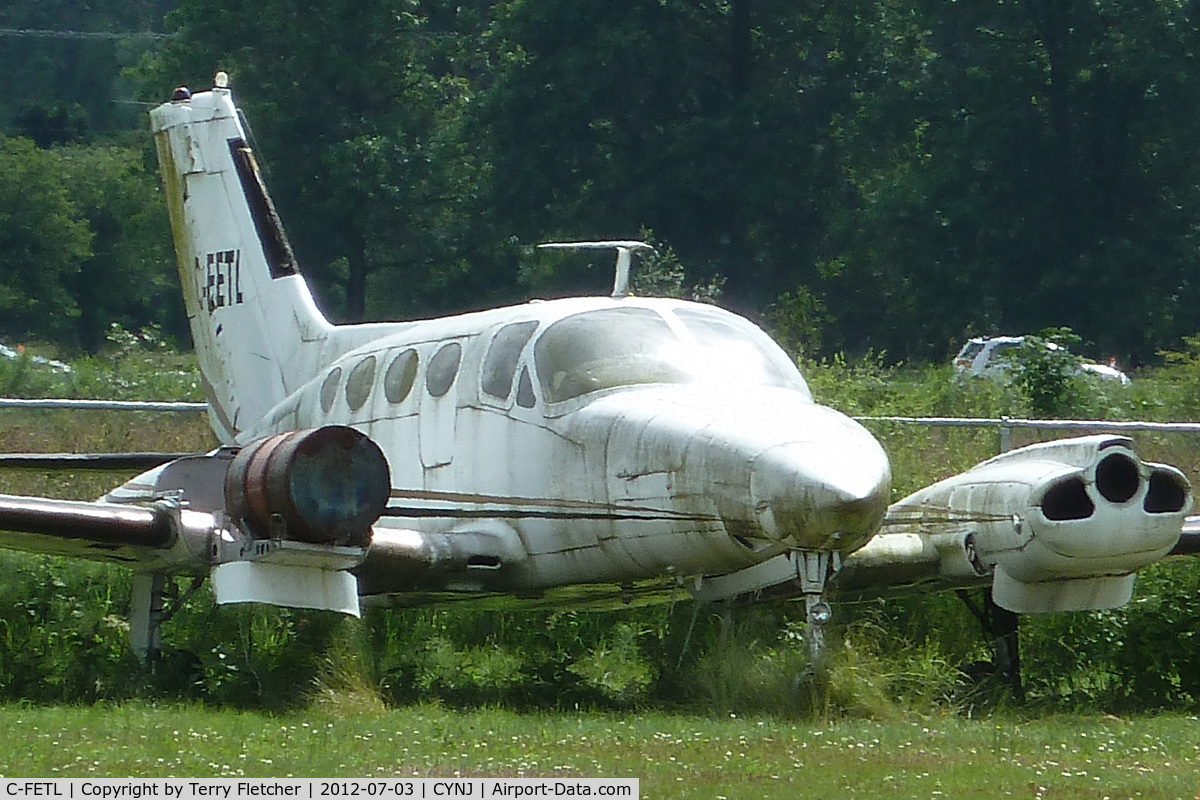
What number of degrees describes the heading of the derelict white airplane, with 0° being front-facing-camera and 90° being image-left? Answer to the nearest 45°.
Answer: approximately 315°
